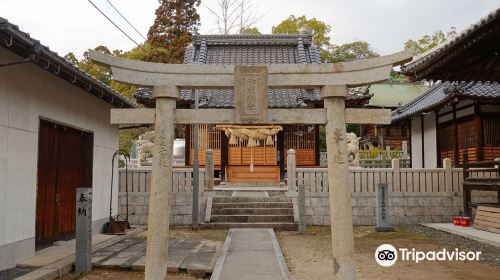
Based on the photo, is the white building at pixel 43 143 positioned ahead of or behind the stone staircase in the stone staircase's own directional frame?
ahead

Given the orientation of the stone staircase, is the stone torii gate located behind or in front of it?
in front

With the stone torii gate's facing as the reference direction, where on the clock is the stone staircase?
The stone staircase is roughly at 6 o'clock from the stone torii gate.

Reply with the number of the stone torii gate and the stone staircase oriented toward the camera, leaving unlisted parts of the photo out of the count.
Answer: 2

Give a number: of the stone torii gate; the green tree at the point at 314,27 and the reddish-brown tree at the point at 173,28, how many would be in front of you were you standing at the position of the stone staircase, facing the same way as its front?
1

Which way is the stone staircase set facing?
toward the camera

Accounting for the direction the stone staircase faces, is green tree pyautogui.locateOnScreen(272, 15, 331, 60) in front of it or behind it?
behind

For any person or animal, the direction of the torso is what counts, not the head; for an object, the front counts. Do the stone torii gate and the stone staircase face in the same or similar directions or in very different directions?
same or similar directions

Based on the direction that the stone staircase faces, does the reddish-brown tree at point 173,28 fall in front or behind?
behind

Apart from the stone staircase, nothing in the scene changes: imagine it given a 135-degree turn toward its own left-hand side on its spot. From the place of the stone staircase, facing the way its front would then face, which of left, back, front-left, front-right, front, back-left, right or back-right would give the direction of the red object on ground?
front-right

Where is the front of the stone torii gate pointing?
toward the camera

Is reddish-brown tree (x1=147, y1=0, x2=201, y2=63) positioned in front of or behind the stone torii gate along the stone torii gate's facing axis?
behind

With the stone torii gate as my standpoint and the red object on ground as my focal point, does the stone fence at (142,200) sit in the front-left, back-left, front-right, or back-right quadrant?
front-left

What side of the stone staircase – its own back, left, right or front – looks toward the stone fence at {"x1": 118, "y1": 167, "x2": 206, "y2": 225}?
right
